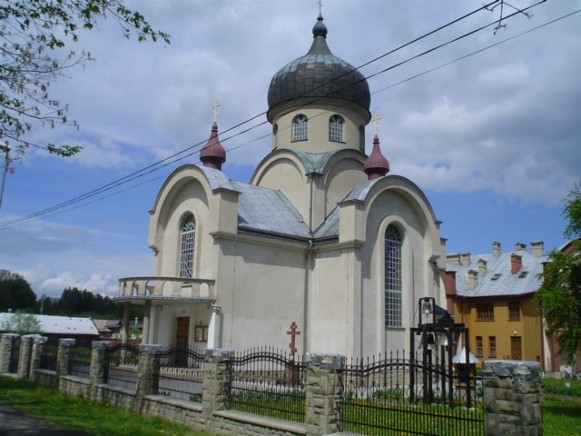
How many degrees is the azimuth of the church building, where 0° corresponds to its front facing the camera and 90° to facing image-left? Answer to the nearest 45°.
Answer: approximately 45°

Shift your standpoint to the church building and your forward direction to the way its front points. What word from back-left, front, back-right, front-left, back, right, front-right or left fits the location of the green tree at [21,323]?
right

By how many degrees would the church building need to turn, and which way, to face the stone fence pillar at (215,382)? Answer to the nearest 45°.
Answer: approximately 45° to its left

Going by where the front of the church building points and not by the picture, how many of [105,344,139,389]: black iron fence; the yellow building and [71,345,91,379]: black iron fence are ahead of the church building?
2

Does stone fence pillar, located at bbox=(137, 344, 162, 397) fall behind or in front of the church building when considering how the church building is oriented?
in front

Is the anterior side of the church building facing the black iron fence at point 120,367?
yes

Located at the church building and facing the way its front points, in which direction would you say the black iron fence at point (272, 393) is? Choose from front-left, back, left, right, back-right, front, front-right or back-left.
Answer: front-left

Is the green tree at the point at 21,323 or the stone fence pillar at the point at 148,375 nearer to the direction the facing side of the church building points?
the stone fence pillar

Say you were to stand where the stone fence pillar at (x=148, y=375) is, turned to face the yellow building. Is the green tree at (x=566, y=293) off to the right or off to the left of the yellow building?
right

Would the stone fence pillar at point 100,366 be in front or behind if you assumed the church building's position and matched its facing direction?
in front

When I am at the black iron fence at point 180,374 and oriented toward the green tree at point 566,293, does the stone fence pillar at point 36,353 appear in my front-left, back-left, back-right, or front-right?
back-left
